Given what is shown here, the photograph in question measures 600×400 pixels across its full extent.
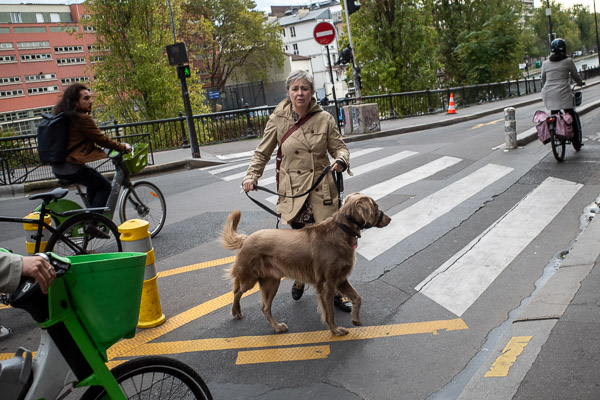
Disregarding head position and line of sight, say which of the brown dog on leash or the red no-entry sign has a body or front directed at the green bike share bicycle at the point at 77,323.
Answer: the red no-entry sign

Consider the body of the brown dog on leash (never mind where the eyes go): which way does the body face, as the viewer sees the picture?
to the viewer's right

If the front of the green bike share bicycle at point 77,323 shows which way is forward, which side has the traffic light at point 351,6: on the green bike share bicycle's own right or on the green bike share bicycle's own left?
on the green bike share bicycle's own left

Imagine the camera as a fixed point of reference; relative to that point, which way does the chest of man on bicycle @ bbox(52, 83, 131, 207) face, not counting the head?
to the viewer's right

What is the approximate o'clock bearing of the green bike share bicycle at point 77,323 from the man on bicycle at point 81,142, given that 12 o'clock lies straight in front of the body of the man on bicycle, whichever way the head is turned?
The green bike share bicycle is roughly at 3 o'clock from the man on bicycle.

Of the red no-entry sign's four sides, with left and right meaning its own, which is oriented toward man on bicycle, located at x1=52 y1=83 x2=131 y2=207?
front

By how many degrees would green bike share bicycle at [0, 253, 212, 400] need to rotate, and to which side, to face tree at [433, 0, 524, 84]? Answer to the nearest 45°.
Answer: approximately 45° to its left

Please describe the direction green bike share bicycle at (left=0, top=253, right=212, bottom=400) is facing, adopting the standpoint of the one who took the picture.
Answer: facing to the right of the viewer

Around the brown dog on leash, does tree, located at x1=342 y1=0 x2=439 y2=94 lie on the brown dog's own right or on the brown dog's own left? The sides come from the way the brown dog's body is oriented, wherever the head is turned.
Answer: on the brown dog's own left

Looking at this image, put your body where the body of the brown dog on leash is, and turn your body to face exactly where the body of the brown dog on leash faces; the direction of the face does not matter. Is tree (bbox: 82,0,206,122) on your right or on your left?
on your left

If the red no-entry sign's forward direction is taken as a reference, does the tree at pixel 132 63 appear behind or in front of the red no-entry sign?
behind

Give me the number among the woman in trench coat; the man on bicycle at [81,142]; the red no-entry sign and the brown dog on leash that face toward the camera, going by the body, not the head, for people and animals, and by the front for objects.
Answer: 2

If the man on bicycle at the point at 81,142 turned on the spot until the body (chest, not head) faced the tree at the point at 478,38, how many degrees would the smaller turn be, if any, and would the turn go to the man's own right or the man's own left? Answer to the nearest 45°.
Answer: approximately 45° to the man's own left

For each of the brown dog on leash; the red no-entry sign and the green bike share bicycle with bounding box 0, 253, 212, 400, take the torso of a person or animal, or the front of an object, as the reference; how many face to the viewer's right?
2

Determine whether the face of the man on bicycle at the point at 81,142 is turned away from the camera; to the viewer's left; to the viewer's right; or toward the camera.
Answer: to the viewer's right
